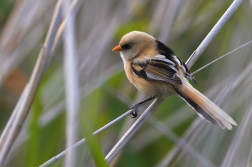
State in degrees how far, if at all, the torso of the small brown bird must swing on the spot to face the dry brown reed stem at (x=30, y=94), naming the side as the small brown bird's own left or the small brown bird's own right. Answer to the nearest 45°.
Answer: approximately 45° to the small brown bird's own left

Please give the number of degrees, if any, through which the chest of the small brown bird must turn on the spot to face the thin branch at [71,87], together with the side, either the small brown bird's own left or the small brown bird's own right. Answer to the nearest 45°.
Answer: approximately 45° to the small brown bird's own left

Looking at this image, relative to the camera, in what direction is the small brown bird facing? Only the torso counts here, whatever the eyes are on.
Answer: to the viewer's left
